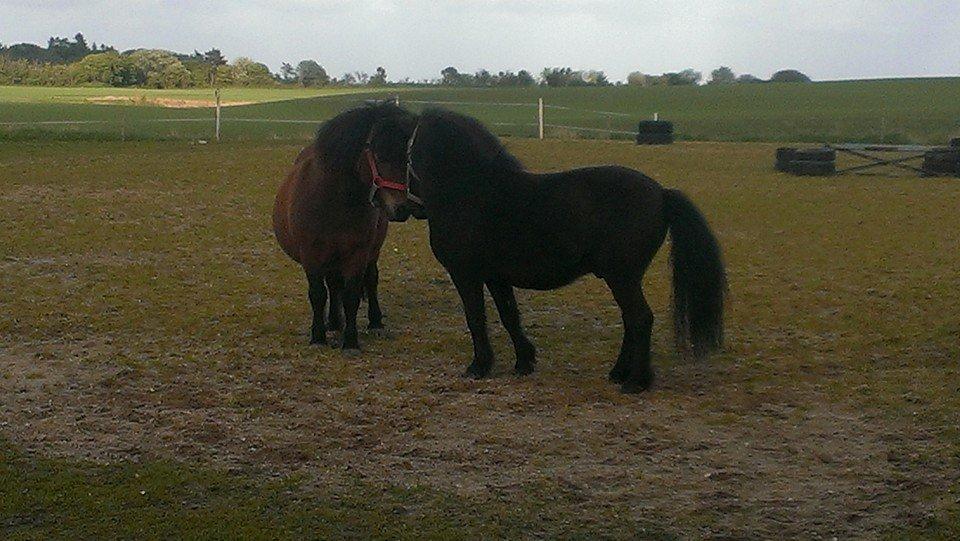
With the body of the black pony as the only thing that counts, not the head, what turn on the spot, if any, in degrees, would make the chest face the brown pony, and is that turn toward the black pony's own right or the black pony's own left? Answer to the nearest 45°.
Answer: approximately 45° to the black pony's own right

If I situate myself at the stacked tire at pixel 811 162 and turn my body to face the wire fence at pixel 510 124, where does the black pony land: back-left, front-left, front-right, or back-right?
back-left

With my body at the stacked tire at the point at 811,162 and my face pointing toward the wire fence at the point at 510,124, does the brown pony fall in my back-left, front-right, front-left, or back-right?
back-left

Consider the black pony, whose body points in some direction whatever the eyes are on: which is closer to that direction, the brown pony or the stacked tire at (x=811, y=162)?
the brown pony

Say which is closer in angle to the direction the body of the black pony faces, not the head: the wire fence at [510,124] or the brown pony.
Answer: the brown pony

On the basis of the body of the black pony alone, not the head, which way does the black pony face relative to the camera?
to the viewer's left

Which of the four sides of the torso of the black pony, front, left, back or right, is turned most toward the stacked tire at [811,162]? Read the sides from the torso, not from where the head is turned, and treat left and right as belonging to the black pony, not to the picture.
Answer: right

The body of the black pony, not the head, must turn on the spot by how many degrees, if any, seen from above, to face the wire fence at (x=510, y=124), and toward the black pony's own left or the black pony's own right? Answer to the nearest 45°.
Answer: approximately 90° to the black pony's own right
